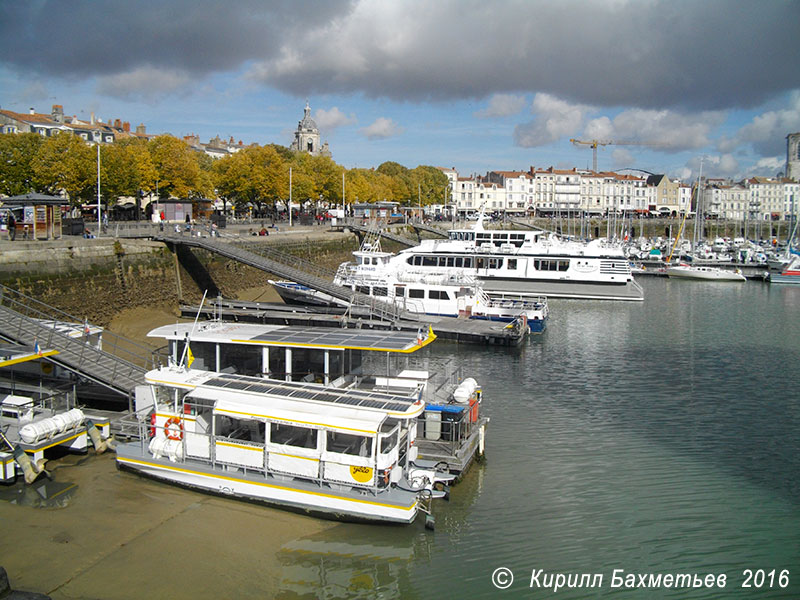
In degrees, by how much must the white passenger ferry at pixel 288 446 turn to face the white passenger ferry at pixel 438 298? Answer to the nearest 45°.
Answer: approximately 45° to its right

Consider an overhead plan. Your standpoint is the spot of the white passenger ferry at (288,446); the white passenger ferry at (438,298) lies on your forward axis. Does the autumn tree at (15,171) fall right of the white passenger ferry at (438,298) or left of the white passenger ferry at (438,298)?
left

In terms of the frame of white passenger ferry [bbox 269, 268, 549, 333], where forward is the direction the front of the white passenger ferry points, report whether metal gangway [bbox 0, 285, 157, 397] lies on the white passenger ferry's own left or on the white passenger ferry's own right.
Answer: on the white passenger ferry's own left

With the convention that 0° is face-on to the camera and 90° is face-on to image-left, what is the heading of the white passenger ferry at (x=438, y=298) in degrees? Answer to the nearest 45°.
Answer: approximately 135°

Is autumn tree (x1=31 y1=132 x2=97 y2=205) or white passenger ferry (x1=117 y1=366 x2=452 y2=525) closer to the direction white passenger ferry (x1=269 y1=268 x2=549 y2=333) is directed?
the autumn tree

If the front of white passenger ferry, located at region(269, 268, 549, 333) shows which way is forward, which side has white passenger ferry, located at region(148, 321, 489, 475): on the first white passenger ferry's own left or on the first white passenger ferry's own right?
on the first white passenger ferry's own left

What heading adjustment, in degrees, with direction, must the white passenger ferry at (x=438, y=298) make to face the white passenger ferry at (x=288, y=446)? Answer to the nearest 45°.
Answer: approximately 135° to its left

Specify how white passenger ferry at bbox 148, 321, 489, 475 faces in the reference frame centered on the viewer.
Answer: facing away from the viewer and to the left of the viewer

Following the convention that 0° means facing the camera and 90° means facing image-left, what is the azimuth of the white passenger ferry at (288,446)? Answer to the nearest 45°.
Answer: approximately 135°
